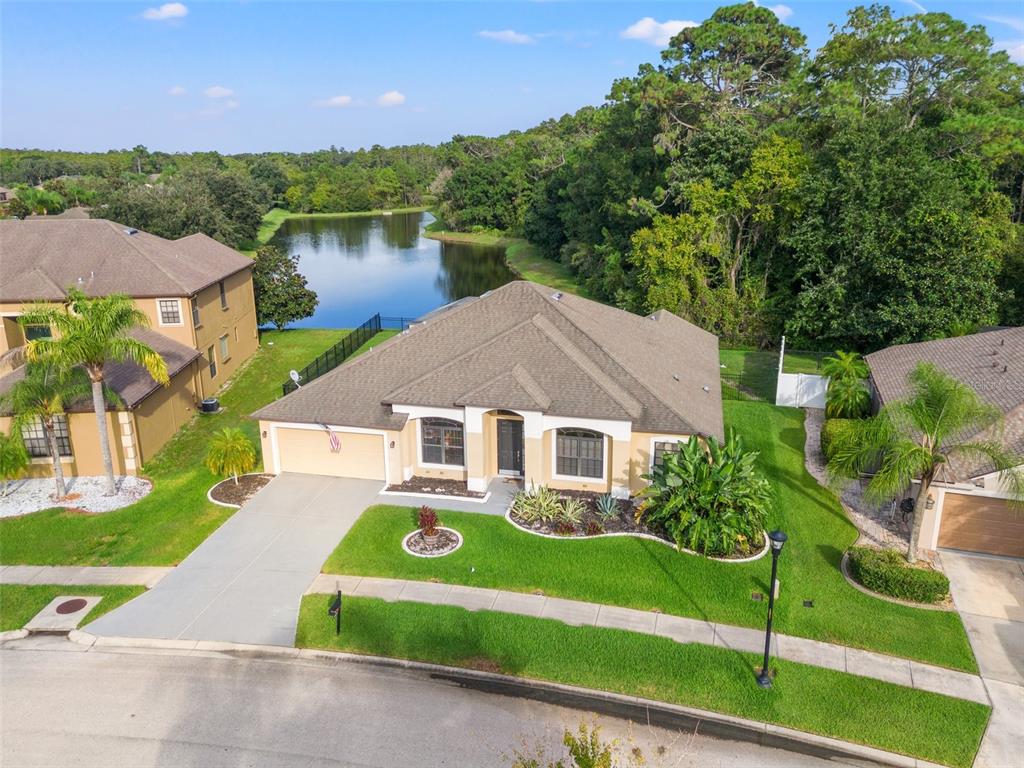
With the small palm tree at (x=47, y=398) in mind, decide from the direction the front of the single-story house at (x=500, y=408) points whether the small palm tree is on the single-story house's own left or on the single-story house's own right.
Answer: on the single-story house's own right

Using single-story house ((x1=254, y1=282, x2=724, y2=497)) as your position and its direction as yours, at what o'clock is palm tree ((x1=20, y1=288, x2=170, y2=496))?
The palm tree is roughly at 3 o'clock from the single-story house.

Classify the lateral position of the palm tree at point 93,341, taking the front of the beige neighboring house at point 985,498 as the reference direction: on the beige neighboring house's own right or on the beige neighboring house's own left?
on the beige neighboring house's own right

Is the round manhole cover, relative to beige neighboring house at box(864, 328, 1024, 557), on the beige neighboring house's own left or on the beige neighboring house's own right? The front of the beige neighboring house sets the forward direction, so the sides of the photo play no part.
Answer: on the beige neighboring house's own right

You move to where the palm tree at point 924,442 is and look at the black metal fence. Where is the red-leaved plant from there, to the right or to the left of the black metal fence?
left

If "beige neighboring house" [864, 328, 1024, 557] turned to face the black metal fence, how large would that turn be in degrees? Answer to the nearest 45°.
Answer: approximately 90° to its right

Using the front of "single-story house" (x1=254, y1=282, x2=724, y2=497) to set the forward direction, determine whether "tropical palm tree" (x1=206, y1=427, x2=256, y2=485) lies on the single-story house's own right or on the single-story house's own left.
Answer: on the single-story house's own right

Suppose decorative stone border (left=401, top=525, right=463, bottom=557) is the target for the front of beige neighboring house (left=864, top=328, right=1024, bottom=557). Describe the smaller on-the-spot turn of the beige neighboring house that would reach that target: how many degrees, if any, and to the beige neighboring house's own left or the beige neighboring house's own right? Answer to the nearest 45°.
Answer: approximately 45° to the beige neighboring house's own right

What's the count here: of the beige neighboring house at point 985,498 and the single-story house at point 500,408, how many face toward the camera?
2

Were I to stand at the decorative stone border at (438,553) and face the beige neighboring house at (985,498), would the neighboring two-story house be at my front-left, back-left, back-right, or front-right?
back-left

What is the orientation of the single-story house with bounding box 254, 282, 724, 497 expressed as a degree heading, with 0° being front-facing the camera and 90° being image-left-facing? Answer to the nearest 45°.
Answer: approximately 0°

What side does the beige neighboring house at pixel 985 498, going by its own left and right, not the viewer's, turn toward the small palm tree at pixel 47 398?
right

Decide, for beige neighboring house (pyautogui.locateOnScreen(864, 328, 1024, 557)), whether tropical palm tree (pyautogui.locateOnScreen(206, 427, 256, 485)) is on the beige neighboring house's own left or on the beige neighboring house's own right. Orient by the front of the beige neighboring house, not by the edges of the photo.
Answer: on the beige neighboring house's own right

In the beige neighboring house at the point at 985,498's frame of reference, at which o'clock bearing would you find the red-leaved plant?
The red-leaved plant is roughly at 2 o'clock from the beige neighboring house.

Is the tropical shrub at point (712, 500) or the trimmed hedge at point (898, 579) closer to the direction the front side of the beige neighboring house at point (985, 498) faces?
the trimmed hedge

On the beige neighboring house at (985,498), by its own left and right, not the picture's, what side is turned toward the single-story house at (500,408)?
right

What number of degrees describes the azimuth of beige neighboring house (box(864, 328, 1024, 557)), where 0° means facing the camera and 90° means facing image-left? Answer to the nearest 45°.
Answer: approximately 0°
